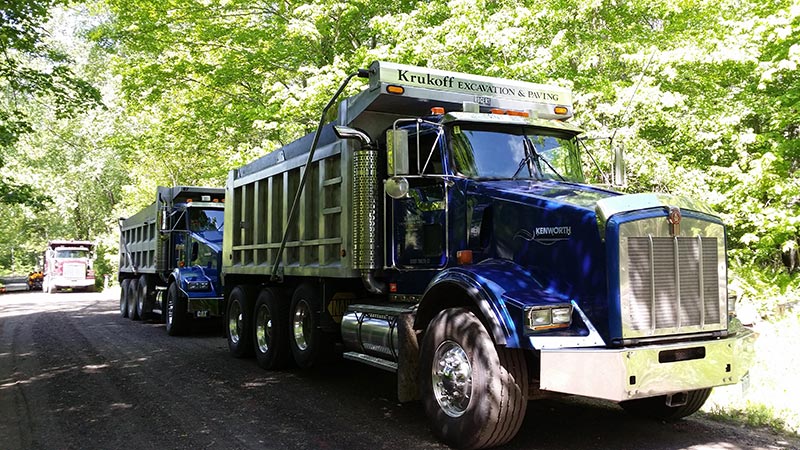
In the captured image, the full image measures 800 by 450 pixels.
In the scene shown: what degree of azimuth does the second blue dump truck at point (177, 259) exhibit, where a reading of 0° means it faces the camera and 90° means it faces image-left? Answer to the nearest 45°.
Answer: approximately 315°

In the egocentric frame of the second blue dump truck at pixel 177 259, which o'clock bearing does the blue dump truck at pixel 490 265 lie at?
The blue dump truck is roughly at 1 o'clock from the second blue dump truck.

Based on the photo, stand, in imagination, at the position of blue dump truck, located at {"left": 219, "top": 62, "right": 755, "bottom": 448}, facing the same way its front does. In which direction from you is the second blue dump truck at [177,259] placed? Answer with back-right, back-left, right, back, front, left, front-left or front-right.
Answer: back

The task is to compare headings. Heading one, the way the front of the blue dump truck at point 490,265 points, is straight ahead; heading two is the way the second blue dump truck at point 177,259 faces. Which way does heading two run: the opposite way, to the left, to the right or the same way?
the same way

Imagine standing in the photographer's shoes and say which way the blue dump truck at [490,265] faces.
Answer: facing the viewer and to the right of the viewer

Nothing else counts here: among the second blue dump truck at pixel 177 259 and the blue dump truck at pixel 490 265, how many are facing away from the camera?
0
